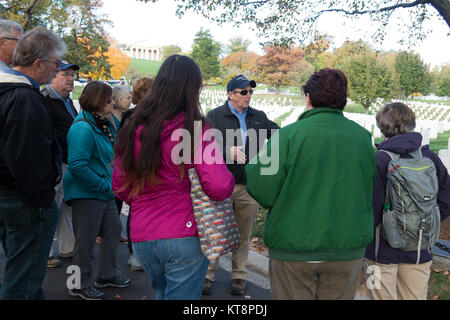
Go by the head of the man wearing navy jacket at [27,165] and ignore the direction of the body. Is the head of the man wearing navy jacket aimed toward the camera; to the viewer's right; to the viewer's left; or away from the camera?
to the viewer's right

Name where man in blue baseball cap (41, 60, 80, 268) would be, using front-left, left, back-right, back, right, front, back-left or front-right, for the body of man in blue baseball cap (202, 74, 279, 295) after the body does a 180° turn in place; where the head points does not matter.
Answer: left

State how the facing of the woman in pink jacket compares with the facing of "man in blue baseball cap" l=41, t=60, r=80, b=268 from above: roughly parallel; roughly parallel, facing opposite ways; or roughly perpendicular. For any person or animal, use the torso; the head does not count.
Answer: roughly perpendicular

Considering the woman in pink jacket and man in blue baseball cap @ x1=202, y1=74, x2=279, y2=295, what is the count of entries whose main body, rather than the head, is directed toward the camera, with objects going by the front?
1

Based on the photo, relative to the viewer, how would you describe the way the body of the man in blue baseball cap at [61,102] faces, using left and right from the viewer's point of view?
facing the viewer and to the right of the viewer

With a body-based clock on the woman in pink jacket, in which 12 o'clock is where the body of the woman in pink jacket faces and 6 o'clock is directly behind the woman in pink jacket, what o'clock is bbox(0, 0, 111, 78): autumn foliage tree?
The autumn foliage tree is roughly at 10 o'clock from the woman in pink jacket.

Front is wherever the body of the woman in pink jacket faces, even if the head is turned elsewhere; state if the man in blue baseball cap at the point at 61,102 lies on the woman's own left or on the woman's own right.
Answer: on the woman's own left

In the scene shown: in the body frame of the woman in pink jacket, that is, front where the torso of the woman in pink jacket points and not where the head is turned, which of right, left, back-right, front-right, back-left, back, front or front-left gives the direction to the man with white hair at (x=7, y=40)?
left

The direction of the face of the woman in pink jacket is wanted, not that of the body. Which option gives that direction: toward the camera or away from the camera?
away from the camera

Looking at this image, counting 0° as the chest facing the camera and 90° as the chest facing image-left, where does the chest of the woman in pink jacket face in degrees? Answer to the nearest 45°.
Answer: approximately 225°

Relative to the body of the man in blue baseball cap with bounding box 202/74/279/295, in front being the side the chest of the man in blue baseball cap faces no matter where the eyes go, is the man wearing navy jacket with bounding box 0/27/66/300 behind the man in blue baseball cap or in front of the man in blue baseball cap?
in front

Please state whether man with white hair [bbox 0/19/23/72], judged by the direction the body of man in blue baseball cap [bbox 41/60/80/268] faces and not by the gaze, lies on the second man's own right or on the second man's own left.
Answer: on the second man's own right

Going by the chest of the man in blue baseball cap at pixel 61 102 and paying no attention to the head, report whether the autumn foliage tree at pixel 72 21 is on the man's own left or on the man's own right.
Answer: on the man's own left

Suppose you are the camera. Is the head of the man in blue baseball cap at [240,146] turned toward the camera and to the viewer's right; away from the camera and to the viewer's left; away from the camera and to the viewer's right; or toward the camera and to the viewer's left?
toward the camera and to the viewer's right
